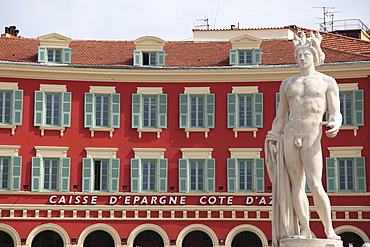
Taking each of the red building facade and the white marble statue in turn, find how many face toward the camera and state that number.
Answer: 2

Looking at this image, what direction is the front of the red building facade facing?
toward the camera

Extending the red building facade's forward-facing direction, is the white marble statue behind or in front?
in front

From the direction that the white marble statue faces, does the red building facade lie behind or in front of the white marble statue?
behind

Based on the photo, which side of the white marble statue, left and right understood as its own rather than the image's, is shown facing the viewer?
front
